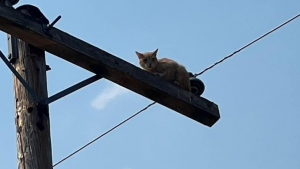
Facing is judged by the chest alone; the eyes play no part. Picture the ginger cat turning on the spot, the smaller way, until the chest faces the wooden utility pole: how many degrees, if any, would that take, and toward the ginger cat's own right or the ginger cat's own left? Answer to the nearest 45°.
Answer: approximately 45° to the ginger cat's own left

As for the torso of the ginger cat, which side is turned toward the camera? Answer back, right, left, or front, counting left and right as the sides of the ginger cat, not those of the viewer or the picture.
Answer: left
